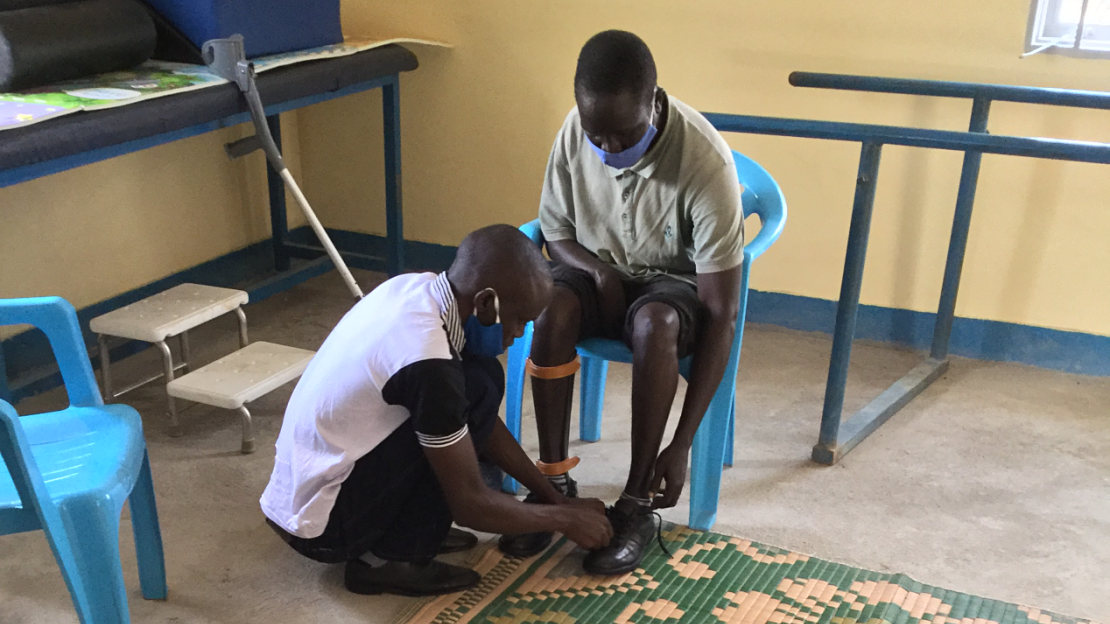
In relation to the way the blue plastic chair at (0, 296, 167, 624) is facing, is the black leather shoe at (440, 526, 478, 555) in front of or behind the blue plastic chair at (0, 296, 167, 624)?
in front

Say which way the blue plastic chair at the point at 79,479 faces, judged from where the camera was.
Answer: facing to the right of the viewer

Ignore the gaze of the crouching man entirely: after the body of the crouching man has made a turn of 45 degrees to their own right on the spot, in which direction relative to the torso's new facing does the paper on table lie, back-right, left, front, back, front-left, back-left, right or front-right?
back

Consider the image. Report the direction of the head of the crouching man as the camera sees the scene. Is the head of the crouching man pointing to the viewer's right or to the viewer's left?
to the viewer's right

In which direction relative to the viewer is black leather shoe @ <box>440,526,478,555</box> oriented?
to the viewer's right

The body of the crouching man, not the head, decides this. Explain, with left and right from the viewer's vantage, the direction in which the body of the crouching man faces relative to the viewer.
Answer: facing to the right of the viewer

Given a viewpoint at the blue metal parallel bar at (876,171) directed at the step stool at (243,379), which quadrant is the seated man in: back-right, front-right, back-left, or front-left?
front-left

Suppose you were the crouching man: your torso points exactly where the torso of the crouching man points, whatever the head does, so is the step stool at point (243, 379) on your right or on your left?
on your left

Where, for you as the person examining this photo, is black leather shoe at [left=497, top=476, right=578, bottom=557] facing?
facing the viewer and to the left of the viewer

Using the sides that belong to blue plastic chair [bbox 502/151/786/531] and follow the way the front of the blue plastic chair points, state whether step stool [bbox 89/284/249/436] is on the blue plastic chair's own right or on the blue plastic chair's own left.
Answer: on the blue plastic chair's own right

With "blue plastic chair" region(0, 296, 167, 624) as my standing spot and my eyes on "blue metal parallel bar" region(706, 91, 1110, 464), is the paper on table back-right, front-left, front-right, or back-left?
front-left

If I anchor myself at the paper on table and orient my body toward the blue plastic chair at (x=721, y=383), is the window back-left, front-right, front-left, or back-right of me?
front-left

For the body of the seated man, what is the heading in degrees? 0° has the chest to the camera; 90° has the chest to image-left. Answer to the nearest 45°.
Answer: approximately 45°

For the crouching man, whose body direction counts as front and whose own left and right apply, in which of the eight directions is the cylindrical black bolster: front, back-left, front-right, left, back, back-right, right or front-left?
back-left

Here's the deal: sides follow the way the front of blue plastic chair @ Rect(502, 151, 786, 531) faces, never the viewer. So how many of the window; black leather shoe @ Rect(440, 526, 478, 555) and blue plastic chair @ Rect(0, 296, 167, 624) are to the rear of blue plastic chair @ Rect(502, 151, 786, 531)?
1
